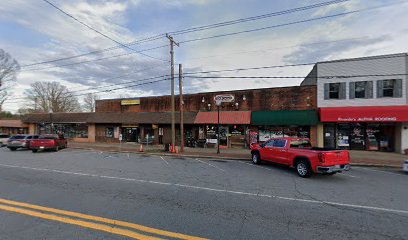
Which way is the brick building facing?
toward the camera

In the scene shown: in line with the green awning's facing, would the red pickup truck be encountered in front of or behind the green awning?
in front

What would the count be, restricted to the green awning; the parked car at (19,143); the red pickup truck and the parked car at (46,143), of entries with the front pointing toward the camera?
1

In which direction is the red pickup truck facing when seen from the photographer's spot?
facing away from the viewer and to the left of the viewer

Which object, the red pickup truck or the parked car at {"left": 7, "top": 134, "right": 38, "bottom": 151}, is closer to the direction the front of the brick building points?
the red pickup truck

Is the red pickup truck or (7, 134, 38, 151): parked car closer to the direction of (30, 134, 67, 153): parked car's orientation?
the parked car

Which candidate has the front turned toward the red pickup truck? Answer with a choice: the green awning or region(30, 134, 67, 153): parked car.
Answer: the green awning

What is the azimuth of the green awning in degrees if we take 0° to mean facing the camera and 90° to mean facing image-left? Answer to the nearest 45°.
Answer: approximately 0°

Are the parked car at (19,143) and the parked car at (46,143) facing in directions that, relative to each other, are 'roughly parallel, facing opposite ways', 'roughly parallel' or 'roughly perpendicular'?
roughly parallel

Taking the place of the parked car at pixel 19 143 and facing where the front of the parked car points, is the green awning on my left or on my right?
on my right

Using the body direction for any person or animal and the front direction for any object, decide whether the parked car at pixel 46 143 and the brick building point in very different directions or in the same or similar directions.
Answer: very different directions

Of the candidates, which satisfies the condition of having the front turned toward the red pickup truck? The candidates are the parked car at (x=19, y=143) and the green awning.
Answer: the green awning

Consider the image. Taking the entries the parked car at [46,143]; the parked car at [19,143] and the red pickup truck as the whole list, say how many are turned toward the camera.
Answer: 0

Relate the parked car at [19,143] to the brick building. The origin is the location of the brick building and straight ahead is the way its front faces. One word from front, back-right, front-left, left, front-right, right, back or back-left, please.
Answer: right

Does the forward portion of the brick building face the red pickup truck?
no

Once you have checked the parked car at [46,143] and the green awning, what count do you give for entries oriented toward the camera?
1

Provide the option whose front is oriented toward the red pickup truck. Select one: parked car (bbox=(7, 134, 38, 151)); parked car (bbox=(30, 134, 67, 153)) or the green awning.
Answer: the green awning

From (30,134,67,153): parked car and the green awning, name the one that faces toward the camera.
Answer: the green awning
